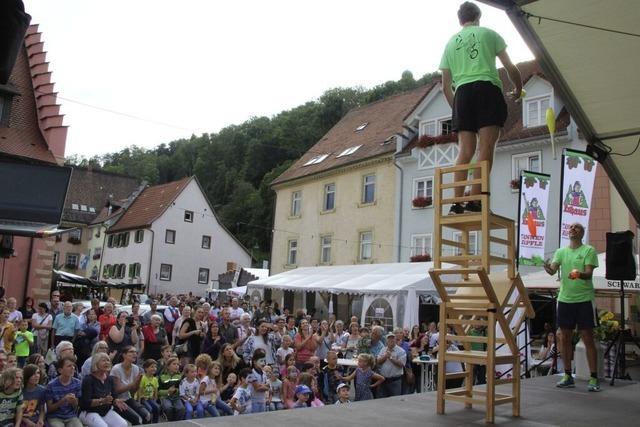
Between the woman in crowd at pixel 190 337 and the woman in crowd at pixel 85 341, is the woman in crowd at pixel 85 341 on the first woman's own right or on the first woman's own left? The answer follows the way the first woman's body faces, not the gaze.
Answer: on the first woman's own right

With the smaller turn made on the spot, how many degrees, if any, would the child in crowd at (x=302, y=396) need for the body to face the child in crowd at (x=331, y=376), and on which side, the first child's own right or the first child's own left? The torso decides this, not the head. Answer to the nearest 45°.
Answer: approximately 135° to the first child's own left

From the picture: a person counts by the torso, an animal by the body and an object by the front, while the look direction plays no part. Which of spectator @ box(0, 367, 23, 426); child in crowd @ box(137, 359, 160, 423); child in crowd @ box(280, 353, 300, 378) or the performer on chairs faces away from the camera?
the performer on chairs

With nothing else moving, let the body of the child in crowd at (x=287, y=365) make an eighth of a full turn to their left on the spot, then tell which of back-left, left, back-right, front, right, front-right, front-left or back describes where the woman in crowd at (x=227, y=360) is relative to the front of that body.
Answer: back

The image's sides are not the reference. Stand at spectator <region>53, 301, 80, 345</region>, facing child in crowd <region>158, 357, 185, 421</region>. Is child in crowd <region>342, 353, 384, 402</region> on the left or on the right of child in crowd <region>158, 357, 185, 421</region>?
left

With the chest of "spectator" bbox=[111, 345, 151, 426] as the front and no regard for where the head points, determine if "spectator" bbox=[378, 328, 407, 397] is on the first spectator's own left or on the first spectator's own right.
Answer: on the first spectator's own left

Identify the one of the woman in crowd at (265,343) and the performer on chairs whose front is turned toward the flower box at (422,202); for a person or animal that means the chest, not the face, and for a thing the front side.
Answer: the performer on chairs

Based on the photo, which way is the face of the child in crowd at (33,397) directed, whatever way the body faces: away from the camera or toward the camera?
toward the camera

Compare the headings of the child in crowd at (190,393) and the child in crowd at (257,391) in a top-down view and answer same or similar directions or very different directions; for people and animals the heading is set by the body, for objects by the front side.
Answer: same or similar directions

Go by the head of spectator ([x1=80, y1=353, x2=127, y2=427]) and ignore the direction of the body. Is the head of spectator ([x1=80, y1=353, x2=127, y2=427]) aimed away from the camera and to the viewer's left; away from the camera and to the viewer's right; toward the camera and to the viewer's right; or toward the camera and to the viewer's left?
toward the camera and to the viewer's right

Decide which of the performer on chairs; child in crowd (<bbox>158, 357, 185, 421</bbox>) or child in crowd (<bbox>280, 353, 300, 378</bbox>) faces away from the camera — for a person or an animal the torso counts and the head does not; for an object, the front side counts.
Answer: the performer on chairs

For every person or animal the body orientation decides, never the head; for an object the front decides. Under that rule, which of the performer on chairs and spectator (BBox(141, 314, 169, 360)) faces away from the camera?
the performer on chairs

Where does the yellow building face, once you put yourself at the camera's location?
facing the viewer and to the left of the viewer

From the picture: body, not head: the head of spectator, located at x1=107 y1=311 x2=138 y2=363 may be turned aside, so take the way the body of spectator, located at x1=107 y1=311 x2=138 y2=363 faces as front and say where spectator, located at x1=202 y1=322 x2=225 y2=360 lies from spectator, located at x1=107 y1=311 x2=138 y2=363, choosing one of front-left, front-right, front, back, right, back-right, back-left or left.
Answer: front-left

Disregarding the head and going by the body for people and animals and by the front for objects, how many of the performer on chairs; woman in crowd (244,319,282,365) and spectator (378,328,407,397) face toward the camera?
2

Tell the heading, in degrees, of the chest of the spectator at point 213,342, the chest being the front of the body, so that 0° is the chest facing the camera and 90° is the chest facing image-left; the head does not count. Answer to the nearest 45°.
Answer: approximately 315°

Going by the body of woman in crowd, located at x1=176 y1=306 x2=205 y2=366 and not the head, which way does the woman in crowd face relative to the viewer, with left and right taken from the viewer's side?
facing the viewer and to the right of the viewer

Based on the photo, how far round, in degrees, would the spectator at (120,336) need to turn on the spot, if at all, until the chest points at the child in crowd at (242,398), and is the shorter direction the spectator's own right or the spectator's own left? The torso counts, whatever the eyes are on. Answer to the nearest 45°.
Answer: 0° — they already face them

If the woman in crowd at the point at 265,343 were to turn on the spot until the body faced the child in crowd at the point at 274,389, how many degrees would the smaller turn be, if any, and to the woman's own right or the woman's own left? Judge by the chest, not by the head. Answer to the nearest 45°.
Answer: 0° — they already face them

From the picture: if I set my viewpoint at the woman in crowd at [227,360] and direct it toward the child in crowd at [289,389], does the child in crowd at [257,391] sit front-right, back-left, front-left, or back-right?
front-right
